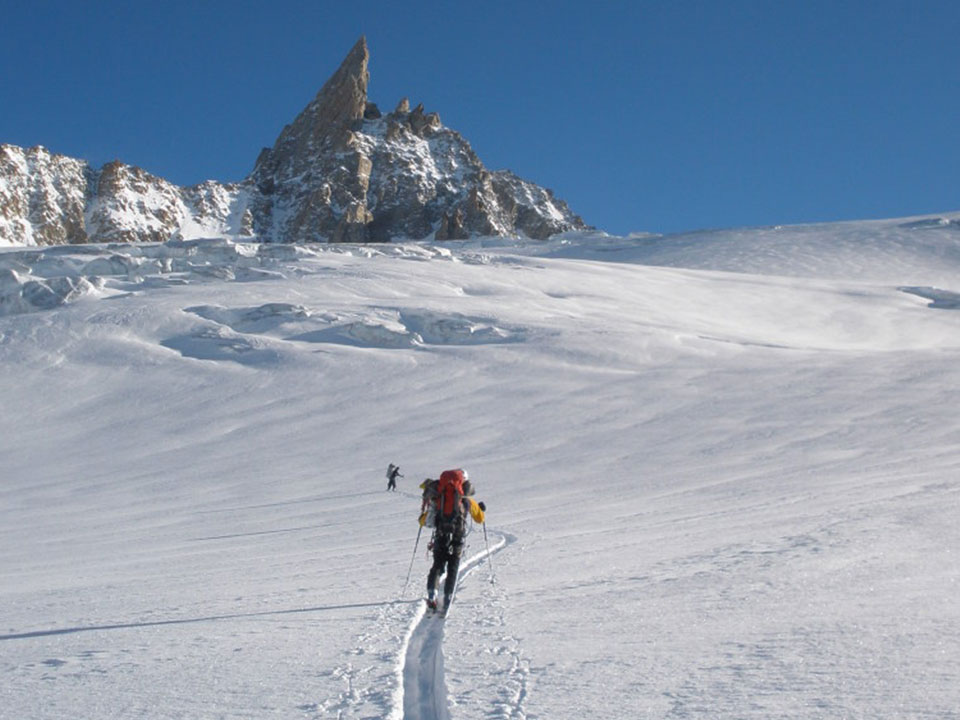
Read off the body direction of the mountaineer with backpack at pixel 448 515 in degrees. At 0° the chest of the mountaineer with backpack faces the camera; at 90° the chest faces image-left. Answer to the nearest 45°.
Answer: approximately 180°

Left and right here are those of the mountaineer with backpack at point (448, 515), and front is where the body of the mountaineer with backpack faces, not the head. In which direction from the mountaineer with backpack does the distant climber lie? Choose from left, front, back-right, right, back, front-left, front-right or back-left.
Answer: front
